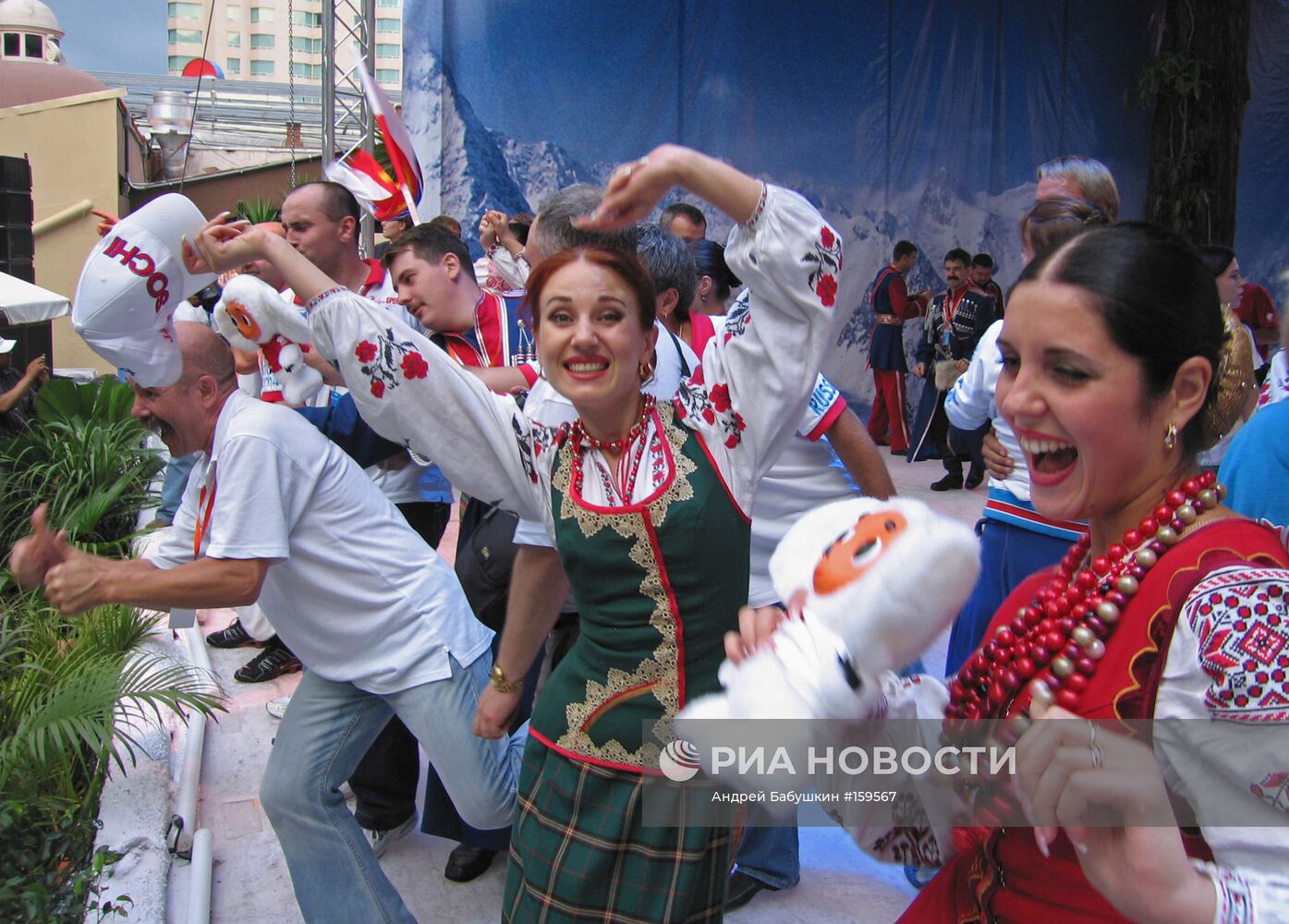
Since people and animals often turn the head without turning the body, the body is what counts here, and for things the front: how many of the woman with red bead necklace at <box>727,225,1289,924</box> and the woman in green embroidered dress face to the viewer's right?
0

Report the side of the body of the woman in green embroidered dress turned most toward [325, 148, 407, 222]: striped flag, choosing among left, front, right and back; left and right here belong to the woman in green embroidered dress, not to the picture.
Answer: back

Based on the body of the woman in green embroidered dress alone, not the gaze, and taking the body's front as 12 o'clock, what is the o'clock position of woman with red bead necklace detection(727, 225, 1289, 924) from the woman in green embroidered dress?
The woman with red bead necklace is roughly at 11 o'clock from the woman in green embroidered dress.

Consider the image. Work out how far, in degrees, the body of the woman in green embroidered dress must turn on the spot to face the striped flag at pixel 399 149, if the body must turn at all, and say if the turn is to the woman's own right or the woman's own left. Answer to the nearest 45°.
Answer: approximately 180°

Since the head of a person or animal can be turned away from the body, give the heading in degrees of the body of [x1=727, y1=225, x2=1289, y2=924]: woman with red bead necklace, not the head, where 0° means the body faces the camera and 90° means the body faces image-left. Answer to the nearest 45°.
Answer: approximately 45°

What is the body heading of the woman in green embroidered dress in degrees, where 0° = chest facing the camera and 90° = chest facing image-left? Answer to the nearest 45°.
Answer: approximately 0°

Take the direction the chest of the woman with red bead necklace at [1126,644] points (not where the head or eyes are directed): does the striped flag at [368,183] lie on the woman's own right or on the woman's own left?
on the woman's own right

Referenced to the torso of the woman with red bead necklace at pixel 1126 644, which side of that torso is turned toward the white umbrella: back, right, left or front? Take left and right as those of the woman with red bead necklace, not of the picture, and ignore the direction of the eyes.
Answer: right

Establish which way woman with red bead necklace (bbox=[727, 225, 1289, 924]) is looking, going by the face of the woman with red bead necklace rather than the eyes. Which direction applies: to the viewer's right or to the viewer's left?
to the viewer's left

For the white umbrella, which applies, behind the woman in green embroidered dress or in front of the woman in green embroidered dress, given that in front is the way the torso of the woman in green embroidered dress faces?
behind

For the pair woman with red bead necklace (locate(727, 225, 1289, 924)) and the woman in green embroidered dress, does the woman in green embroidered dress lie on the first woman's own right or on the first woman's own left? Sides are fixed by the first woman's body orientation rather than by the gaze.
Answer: on the first woman's own right
